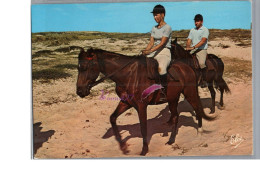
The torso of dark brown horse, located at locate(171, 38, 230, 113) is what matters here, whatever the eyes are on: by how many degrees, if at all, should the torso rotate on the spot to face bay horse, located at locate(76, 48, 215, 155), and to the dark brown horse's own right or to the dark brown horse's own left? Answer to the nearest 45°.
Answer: approximately 45° to the dark brown horse's own left

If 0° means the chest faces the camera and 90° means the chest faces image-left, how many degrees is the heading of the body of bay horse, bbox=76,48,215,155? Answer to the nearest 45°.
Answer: approximately 45°

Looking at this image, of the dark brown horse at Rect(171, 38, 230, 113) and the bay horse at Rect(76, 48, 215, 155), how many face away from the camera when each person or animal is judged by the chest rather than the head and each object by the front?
0

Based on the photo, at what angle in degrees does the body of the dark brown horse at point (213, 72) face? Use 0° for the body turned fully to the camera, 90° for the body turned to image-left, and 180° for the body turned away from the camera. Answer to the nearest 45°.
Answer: approximately 90°
